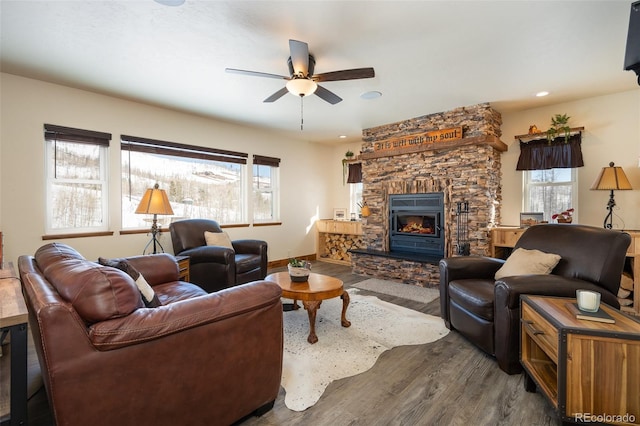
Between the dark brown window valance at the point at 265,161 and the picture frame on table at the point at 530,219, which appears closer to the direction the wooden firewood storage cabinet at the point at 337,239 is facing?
the dark brown window valance

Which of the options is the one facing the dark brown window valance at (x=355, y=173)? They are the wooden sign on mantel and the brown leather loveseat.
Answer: the brown leather loveseat

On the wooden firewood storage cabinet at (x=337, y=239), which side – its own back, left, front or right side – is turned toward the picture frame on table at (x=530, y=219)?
left

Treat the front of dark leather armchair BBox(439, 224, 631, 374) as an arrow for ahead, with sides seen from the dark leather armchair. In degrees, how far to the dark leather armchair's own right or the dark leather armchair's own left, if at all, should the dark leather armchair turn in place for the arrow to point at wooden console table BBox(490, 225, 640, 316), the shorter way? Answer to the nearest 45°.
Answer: approximately 135° to the dark leather armchair's own right

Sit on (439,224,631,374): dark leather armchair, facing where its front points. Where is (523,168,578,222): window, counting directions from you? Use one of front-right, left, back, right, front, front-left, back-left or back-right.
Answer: back-right

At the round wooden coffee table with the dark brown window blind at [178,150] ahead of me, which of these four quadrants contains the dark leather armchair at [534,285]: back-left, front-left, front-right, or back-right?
back-right

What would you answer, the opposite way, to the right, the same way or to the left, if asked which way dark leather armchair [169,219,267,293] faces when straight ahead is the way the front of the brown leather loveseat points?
to the right

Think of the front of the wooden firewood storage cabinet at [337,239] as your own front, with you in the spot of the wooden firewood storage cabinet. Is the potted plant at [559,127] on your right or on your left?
on your left
